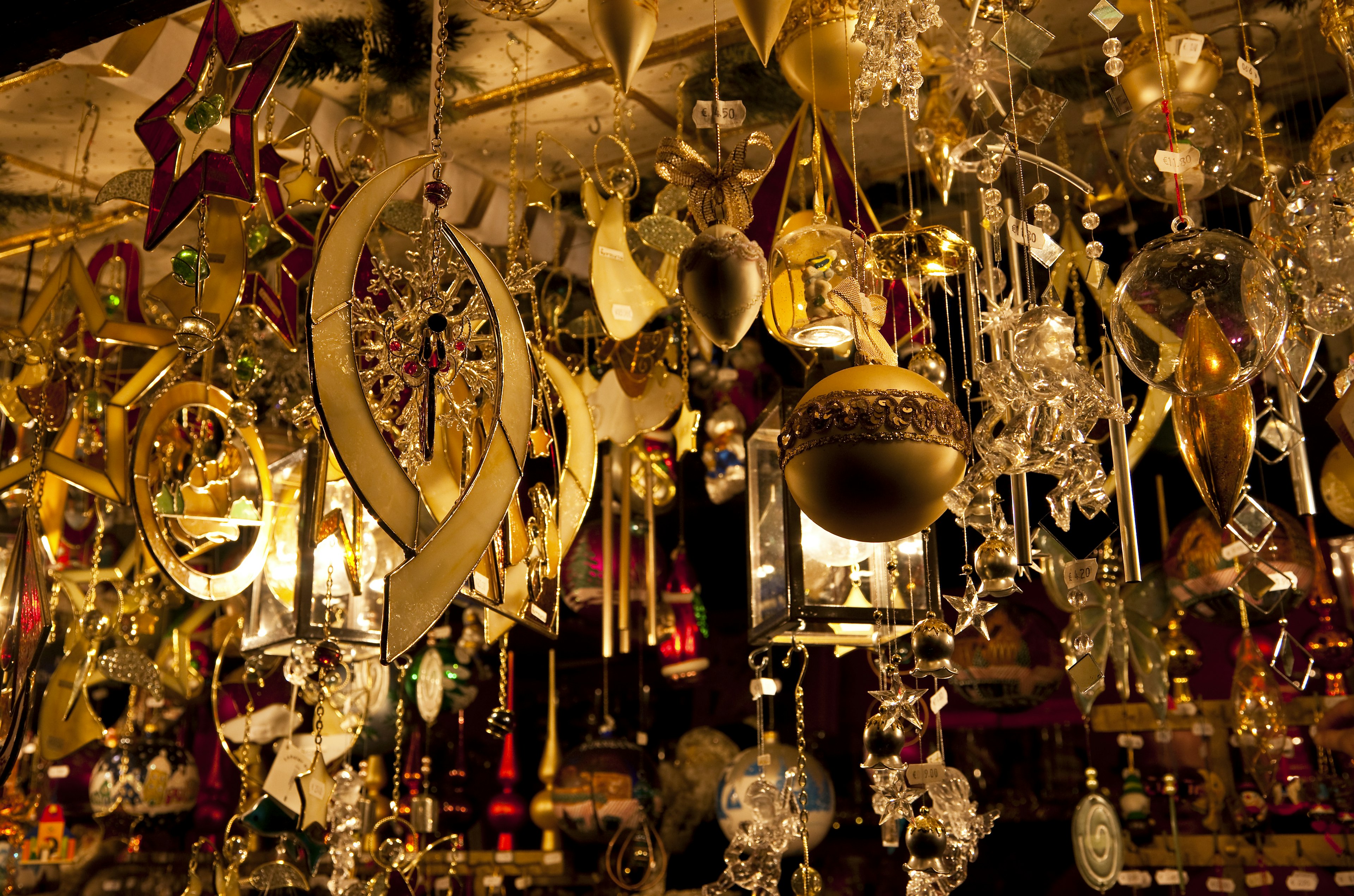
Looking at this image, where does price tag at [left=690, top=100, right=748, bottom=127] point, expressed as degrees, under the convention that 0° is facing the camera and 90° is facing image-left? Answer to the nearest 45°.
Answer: approximately 0°

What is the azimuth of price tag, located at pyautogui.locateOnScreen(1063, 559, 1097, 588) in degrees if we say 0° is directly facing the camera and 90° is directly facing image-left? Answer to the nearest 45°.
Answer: approximately 0°
